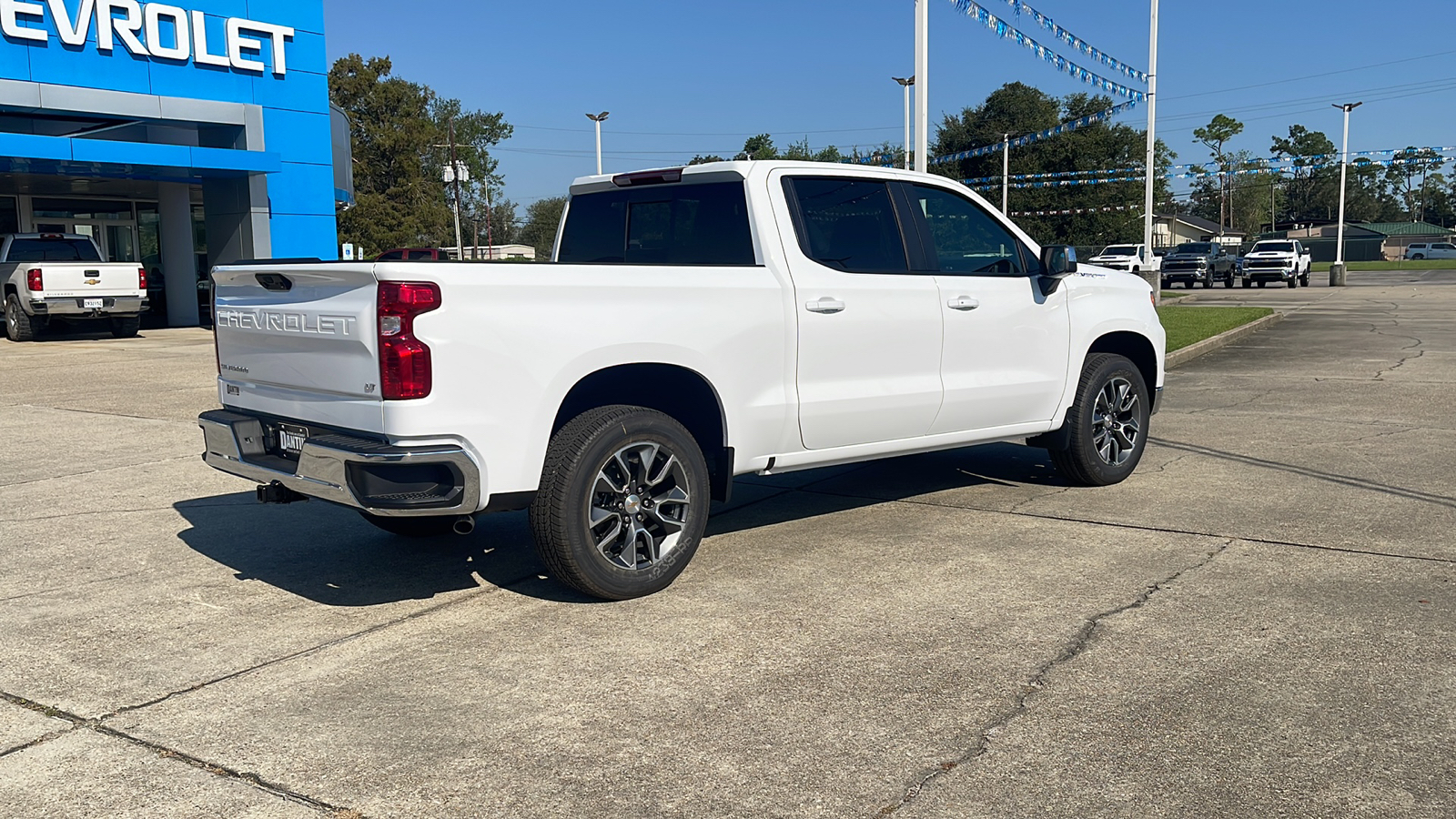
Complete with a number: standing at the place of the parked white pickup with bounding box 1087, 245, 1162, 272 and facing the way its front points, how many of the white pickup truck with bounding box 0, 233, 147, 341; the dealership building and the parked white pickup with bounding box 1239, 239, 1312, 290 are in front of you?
2

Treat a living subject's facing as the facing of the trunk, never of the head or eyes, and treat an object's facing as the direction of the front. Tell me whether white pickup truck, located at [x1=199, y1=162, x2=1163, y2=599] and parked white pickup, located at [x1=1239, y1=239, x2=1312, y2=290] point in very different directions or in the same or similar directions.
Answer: very different directions

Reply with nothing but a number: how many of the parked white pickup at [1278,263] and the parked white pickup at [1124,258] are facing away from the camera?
0

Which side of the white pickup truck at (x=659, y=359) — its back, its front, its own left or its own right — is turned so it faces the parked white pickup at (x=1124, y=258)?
front

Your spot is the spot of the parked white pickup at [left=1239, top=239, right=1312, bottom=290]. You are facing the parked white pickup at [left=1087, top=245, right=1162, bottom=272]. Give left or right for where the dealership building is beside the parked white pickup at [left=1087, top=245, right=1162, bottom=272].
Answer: left

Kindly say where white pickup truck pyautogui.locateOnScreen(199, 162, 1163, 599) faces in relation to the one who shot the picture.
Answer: facing away from the viewer and to the right of the viewer

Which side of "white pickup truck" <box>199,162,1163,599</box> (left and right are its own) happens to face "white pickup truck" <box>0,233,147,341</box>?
left

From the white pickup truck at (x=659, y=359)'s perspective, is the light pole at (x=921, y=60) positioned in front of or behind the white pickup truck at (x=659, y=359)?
in front

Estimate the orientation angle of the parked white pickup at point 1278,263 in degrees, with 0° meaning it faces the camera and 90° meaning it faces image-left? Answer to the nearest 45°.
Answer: approximately 45°

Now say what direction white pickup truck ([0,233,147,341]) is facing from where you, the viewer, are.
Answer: facing away from the viewer and to the left of the viewer
